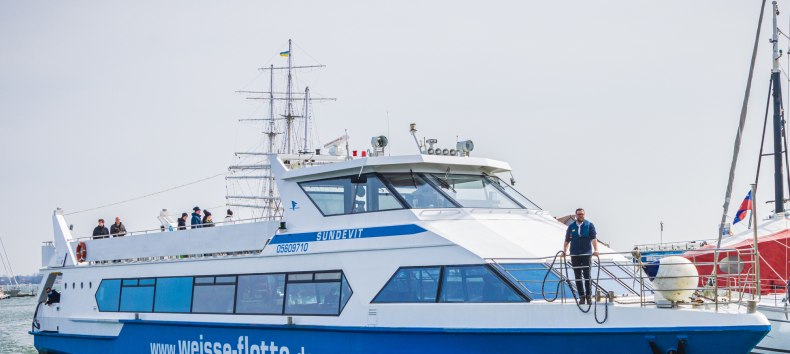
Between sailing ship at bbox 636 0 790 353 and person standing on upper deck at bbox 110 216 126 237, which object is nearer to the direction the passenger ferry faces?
the sailing ship

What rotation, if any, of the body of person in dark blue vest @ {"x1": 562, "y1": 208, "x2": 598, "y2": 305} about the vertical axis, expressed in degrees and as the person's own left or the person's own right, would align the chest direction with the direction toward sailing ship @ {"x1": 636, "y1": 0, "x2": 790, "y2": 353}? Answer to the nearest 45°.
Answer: approximately 135° to the person's own left

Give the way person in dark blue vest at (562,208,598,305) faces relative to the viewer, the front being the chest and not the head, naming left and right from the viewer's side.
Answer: facing the viewer

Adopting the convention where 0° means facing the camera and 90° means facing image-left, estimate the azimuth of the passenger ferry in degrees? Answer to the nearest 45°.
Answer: approximately 315°

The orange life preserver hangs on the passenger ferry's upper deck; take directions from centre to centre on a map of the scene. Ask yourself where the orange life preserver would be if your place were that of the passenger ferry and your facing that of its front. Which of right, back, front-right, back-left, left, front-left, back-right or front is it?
back

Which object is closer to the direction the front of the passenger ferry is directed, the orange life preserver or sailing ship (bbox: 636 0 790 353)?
the sailing ship

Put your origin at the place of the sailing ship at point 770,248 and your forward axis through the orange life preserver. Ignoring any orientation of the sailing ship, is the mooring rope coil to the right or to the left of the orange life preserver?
left
